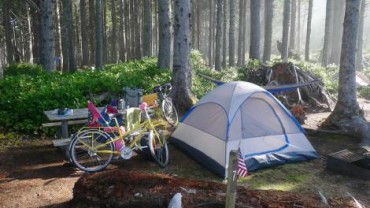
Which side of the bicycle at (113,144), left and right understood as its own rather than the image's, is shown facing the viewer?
right

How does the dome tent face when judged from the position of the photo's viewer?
facing the viewer and to the right of the viewer

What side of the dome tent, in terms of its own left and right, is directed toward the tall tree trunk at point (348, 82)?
left

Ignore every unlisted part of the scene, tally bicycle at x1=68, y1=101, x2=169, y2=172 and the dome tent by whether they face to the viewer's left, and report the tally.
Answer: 0

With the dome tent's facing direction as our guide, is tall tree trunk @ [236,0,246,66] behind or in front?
behind
